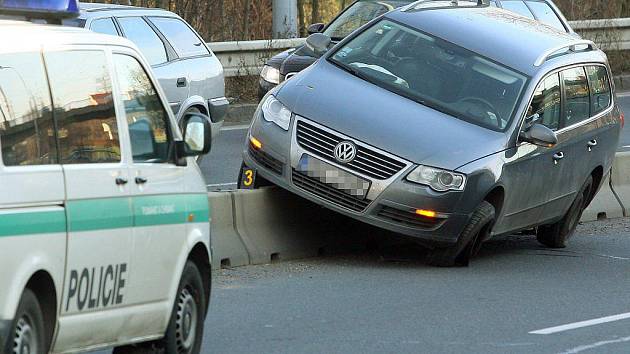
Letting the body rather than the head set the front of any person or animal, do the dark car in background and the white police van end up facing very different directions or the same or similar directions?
very different directions

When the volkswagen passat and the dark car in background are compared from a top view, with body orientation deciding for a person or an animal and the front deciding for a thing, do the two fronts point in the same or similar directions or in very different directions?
same or similar directions

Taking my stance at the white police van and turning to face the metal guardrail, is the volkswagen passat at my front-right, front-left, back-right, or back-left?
front-right

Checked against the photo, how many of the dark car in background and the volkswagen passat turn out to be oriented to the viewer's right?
0

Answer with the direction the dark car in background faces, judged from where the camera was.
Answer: facing the viewer and to the left of the viewer

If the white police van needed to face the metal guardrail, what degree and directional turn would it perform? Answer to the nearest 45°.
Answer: approximately 45° to its left

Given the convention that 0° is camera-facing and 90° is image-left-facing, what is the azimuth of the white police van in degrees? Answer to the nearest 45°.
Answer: approximately 225°

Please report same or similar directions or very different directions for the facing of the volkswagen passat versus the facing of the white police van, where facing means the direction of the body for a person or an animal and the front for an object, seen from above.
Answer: very different directions

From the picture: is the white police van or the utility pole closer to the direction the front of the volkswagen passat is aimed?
the white police van

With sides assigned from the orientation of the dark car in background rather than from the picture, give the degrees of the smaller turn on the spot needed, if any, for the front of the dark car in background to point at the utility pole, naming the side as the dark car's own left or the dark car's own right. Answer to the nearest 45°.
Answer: approximately 135° to the dark car's own right

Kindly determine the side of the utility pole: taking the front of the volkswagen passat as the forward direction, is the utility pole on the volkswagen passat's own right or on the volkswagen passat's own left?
on the volkswagen passat's own right
